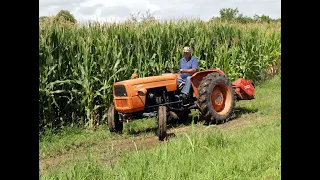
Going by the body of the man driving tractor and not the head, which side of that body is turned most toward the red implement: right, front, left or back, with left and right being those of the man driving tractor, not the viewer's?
back

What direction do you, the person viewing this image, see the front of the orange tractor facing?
facing the viewer and to the left of the viewer

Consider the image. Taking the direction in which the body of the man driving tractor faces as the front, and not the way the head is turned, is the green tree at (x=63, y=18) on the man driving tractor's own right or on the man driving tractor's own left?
on the man driving tractor's own right

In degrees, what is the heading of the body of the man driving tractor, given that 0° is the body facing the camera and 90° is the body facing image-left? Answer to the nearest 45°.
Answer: approximately 45°

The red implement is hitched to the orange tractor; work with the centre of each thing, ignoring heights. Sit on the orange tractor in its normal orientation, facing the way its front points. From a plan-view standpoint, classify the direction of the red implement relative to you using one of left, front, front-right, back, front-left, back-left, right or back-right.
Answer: back

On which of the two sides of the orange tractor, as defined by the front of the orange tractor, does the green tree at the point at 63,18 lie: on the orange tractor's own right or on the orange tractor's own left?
on the orange tractor's own right
